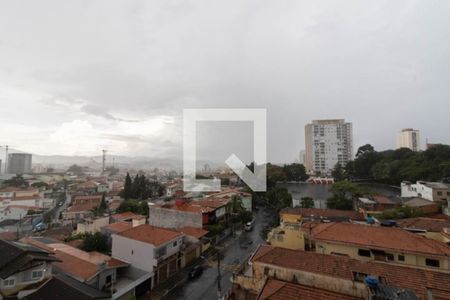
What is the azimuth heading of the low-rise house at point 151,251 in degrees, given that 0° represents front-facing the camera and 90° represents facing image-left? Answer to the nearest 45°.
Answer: approximately 315°

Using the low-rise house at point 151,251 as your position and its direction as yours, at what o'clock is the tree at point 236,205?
The tree is roughly at 9 o'clock from the low-rise house.

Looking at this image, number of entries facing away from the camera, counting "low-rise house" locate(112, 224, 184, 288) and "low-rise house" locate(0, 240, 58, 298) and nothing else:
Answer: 0

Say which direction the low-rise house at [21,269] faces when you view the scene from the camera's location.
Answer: facing the viewer and to the right of the viewer

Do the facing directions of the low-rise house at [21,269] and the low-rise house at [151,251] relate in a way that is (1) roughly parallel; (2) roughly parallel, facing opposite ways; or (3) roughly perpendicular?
roughly parallel

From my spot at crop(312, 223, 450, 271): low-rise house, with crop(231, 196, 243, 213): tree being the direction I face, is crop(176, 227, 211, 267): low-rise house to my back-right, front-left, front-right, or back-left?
front-left

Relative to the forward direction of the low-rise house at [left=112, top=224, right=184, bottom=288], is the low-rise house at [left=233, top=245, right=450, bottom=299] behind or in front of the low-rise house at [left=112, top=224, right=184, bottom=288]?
in front
